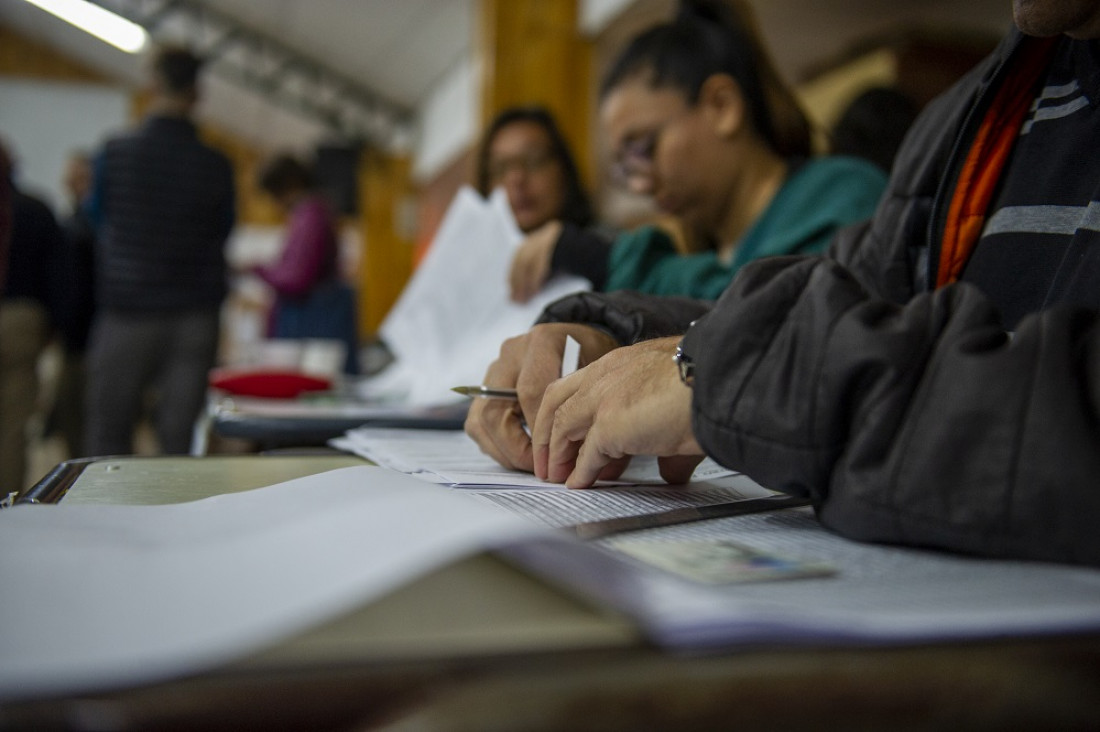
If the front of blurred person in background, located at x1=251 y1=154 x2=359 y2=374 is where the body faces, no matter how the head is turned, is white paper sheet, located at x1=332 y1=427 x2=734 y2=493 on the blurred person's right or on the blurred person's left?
on the blurred person's left

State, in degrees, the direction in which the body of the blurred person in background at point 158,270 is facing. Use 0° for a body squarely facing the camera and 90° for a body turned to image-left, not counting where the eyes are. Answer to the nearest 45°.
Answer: approximately 180°

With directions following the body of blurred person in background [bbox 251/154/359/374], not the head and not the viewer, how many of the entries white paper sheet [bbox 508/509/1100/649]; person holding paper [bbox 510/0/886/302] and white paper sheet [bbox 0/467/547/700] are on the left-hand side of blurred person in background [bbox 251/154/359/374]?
3

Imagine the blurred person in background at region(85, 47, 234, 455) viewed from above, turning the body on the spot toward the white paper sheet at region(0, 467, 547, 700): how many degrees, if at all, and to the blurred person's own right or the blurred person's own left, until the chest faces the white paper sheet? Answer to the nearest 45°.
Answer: approximately 180°

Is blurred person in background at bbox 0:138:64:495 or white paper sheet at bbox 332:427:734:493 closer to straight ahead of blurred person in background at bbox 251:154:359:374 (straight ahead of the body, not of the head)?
the blurred person in background

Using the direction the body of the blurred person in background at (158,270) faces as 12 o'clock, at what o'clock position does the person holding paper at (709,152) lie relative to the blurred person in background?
The person holding paper is roughly at 5 o'clock from the blurred person in background.

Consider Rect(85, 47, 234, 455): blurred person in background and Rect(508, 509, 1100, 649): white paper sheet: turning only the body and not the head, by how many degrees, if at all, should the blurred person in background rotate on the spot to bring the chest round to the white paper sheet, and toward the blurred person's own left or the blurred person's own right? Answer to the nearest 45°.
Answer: approximately 180°

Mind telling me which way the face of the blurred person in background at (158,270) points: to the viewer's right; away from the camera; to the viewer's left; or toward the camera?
away from the camera

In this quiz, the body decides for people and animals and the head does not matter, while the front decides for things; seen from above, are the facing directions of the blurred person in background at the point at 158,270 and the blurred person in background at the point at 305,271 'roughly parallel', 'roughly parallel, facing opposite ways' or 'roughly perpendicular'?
roughly perpendicular

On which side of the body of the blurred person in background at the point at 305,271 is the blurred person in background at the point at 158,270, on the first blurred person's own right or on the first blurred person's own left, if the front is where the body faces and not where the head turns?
on the first blurred person's own left

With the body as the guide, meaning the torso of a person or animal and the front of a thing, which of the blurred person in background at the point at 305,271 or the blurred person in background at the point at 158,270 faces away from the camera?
the blurred person in background at the point at 158,270

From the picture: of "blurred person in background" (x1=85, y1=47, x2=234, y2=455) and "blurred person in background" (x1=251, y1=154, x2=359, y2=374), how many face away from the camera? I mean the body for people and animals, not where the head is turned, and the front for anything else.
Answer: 1

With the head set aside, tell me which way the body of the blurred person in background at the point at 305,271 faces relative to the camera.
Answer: to the viewer's left
